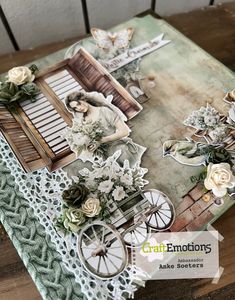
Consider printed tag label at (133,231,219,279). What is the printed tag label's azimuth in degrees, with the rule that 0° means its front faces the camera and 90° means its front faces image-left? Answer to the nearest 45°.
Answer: approximately 0°
